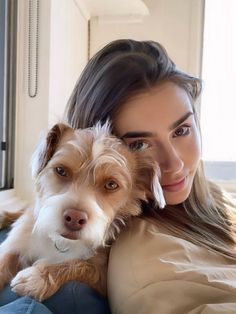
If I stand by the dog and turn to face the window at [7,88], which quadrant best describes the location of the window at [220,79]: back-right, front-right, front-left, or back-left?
front-right

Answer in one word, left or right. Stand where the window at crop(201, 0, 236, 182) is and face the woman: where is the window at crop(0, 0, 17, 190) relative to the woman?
right

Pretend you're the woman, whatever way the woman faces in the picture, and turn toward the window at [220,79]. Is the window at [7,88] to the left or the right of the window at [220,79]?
left

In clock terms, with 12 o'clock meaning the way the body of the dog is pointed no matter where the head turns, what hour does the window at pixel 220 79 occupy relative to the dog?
The window is roughly at 7 o'clock from the dog.

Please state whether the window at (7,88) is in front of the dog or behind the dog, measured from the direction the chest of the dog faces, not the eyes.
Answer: behind

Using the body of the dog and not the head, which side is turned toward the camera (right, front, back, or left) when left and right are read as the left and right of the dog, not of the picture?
front
